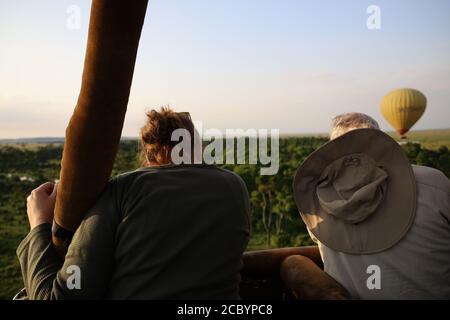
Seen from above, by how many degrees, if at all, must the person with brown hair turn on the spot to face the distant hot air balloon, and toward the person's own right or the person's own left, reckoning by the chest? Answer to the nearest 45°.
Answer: approximately 45° to the person's own right

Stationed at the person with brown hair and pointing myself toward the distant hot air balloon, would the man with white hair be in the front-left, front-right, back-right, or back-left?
front-right

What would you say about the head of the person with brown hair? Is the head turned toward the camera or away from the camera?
away from the camera

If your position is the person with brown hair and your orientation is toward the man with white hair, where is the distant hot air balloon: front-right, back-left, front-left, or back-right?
front-left

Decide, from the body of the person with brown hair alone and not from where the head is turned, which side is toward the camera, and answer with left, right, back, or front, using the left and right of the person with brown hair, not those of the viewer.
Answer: back

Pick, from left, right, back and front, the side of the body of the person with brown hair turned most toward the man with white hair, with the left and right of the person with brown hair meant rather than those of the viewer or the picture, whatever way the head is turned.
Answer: right

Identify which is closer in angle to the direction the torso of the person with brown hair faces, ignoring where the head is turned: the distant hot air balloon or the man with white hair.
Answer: the distant hot air balloon
